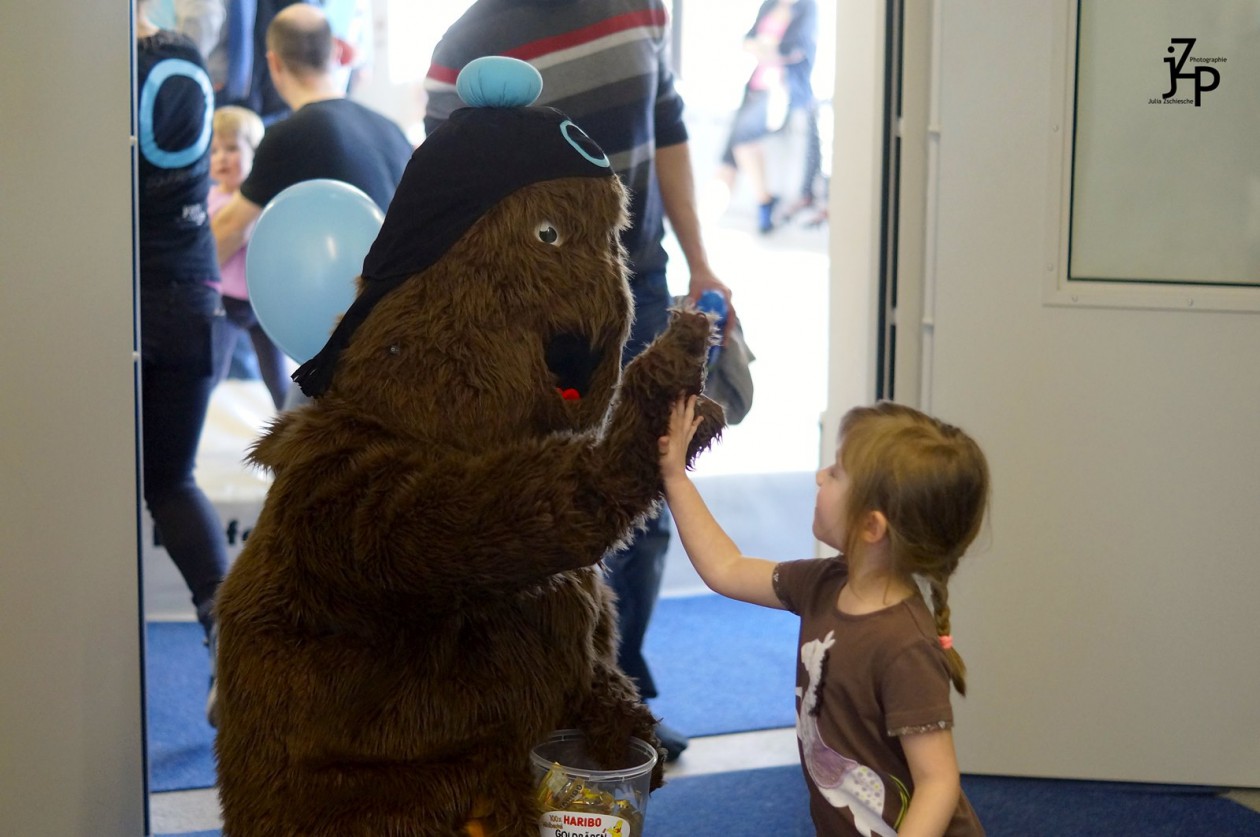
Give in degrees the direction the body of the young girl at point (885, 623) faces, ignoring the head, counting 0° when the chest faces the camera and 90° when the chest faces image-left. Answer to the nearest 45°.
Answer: approximately 45°
